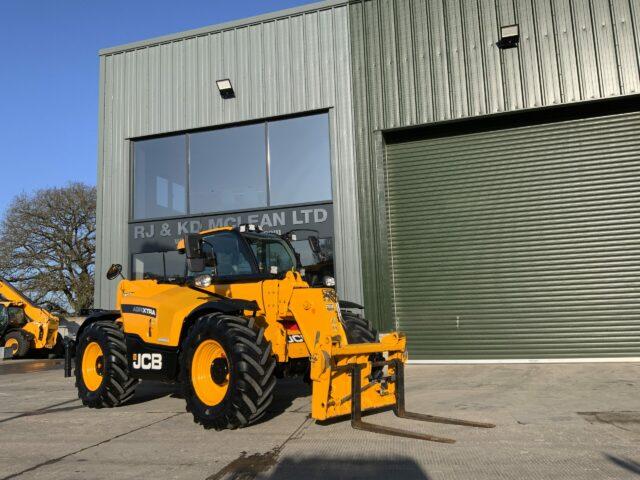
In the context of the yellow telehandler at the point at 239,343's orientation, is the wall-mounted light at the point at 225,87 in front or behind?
behind

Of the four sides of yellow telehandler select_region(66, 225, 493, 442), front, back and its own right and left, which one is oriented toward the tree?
back

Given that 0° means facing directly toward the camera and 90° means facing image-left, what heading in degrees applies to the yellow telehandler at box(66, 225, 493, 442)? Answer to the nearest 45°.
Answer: approximately 315°

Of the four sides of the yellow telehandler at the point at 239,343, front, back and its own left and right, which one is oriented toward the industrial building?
left

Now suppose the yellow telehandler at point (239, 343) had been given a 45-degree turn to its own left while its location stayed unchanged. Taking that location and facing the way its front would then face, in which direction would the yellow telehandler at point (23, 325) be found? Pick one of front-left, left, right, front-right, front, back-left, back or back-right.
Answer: back-left
